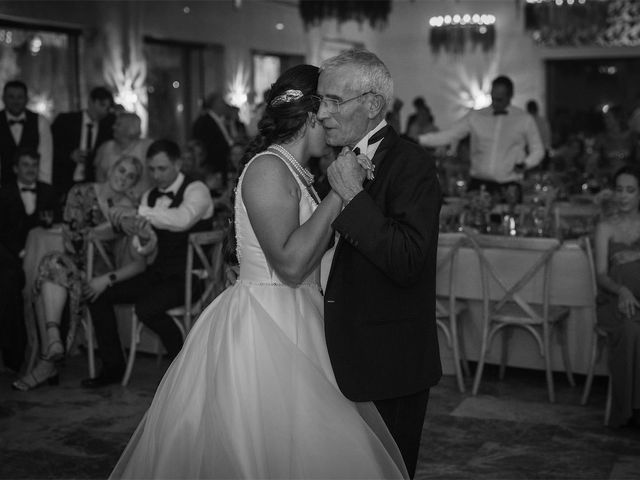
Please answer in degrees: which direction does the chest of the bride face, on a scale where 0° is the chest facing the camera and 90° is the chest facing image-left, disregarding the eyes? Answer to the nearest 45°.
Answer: approximately 270°

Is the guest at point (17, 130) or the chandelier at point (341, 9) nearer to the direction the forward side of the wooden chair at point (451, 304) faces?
the chandelier

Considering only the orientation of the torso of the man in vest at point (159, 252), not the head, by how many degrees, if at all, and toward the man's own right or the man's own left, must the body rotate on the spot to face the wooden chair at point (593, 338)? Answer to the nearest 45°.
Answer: approximately 90° to the man's own left

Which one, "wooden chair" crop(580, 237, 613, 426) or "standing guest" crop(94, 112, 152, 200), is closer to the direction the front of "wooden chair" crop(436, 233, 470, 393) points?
the standing guest

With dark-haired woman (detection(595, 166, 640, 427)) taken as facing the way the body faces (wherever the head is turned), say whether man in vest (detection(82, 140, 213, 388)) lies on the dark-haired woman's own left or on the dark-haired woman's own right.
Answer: on the dark-haired woman's own right

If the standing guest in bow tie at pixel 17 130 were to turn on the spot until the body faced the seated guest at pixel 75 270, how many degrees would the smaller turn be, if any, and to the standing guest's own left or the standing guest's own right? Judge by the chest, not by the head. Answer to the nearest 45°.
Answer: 0° — they already face them
